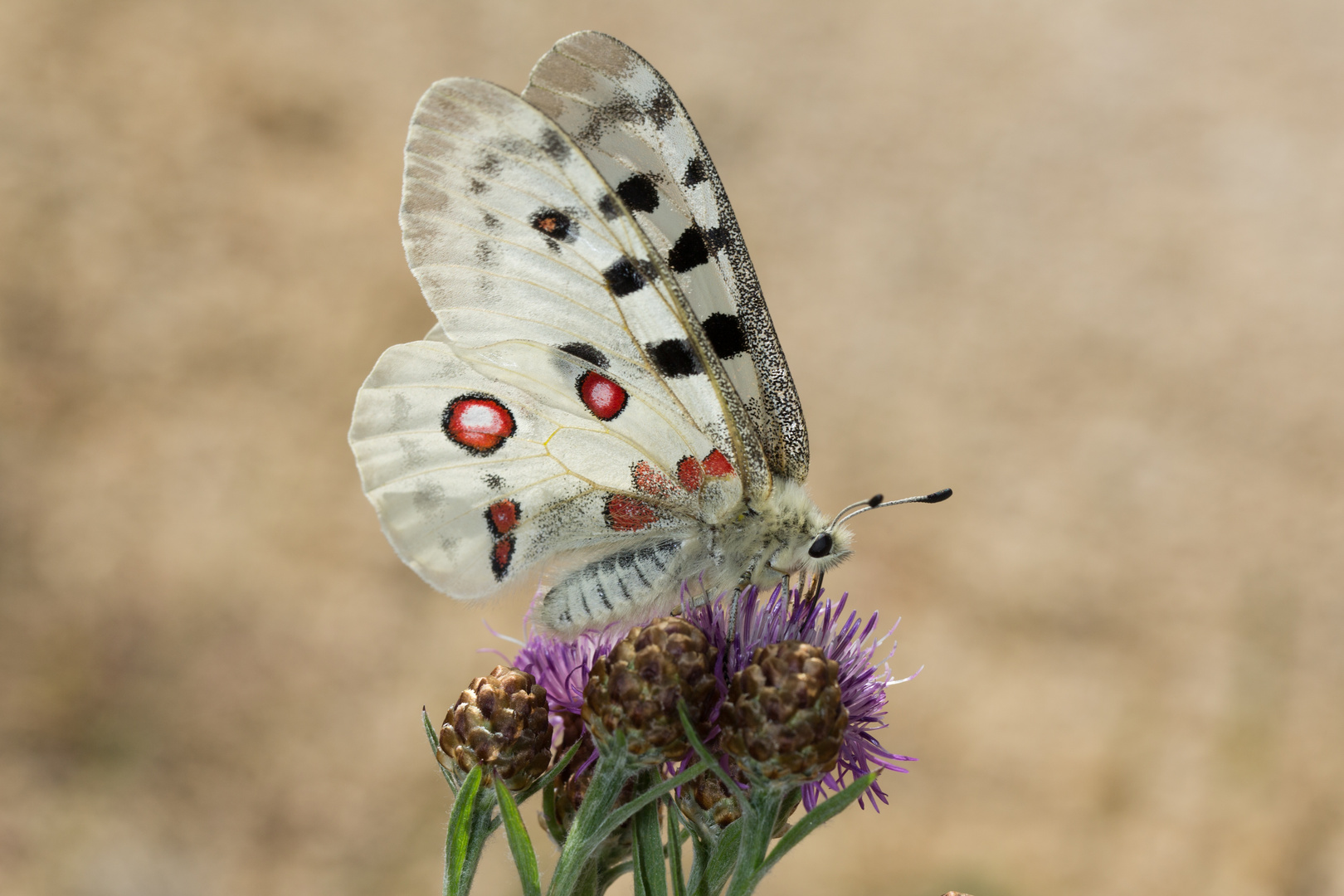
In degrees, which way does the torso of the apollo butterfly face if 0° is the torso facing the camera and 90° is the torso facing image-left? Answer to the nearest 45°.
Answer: approximately 270°
